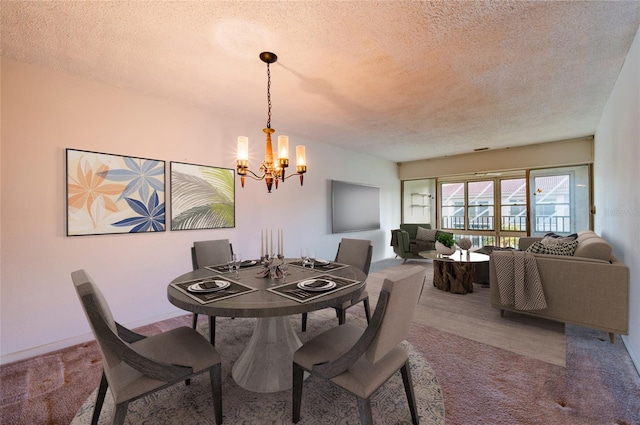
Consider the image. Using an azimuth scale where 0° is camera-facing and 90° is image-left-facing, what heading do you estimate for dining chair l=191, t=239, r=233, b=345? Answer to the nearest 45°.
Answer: approximately 315°

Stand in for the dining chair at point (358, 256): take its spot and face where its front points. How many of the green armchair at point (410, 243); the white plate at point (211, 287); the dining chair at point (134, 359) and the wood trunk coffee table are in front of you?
2

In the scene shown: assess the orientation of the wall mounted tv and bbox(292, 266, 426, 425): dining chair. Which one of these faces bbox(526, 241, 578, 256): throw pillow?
the wall mounted tv

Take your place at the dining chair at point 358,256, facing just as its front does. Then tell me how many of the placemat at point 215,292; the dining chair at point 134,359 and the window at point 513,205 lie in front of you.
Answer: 2

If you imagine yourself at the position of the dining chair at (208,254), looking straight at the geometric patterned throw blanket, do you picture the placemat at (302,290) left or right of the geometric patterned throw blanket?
right

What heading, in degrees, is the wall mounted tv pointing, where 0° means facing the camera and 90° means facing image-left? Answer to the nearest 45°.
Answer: approximately 315°

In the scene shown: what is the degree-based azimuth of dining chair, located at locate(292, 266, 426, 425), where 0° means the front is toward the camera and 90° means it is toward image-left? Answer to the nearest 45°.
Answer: approximately 135°

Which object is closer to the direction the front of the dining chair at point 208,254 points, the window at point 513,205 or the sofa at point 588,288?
the sofa

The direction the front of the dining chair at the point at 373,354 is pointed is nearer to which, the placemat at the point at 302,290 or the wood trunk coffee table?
the placemat

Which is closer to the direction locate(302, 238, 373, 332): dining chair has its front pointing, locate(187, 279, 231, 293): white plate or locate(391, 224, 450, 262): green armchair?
the white plate

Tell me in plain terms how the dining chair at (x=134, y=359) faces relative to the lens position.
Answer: facing away from the viewer and to the right of the viewer

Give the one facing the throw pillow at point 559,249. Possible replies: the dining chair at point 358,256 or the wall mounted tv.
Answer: the wall mounted tv
